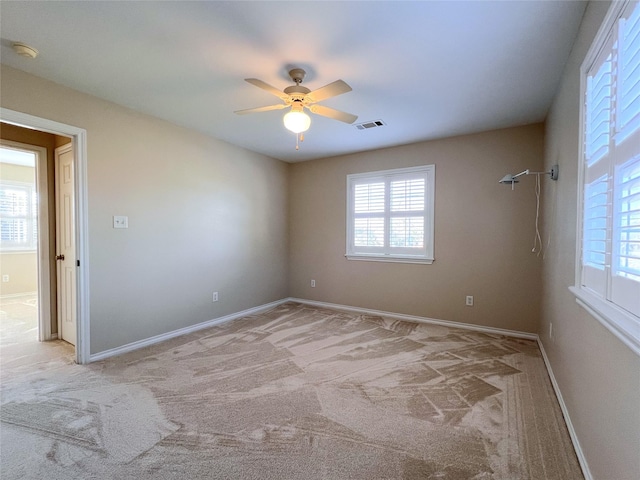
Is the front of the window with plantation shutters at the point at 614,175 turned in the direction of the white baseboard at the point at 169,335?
yes

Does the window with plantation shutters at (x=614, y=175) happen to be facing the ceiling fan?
yes

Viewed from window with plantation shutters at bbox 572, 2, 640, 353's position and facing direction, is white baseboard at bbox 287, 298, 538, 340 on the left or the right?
on its right

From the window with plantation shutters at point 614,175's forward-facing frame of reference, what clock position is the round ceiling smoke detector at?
The round ceiling smoke detector is roughly at 11 o'clock from the window with plantation shutters.

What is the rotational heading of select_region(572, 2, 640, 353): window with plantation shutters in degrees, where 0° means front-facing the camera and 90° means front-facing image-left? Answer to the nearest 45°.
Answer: approximately 90°

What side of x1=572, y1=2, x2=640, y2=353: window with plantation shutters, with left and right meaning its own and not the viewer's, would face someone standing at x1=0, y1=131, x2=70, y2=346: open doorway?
front

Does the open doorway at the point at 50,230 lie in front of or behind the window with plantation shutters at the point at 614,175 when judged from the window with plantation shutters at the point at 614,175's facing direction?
in front
